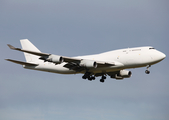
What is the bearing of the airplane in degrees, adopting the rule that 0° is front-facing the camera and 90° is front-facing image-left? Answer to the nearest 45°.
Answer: approximately 315°
